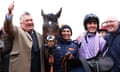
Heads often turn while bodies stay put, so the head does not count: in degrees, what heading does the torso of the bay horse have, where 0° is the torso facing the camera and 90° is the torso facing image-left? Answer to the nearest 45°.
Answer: approximately 0°

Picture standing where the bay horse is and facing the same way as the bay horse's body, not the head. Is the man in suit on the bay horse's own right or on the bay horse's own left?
on the bay horse's own right

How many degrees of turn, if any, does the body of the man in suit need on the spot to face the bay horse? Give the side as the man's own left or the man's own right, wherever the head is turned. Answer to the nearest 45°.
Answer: approximately 45° to the man's own left

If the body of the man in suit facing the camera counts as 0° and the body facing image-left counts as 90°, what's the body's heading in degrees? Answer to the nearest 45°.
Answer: approximately 315°
